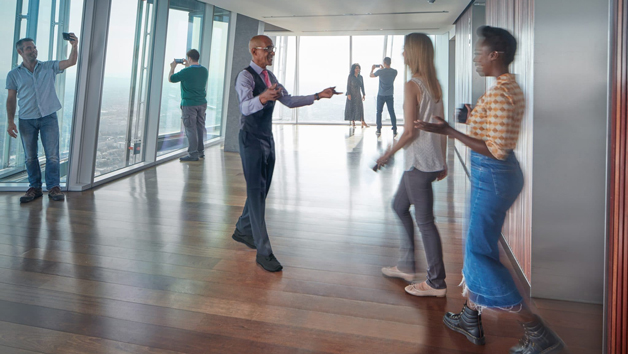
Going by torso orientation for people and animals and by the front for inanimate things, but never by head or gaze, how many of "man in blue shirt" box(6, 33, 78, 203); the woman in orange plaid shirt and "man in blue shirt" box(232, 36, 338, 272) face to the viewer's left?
1

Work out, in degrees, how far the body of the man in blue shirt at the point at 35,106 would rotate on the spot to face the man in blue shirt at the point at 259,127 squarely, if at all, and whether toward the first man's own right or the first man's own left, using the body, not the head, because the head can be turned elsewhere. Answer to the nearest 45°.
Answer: approximately 45° to the first man's own left

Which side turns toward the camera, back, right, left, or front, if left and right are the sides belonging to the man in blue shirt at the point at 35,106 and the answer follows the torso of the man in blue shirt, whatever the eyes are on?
front

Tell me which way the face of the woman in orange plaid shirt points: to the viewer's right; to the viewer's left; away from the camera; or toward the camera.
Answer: to the viewer's left

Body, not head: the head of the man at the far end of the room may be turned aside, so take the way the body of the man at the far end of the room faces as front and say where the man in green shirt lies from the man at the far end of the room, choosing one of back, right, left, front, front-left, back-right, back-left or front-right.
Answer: left

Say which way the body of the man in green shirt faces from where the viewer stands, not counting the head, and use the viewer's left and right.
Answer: facing away from the viewer and to the left of the viewer

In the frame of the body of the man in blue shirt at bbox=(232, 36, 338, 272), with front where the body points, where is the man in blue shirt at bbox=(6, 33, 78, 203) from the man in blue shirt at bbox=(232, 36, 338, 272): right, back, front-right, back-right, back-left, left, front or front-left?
back

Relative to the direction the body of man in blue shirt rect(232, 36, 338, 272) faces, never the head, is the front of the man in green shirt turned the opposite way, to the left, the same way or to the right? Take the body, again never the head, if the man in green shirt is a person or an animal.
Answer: the opposite way

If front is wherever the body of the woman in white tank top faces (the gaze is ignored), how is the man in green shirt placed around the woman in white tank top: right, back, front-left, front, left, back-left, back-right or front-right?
front

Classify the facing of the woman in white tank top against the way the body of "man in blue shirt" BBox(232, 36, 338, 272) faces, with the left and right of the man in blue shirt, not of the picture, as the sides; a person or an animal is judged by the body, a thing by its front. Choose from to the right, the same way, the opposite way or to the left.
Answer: the opposite way

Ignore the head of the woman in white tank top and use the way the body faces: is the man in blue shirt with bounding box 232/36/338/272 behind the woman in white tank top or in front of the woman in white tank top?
in front

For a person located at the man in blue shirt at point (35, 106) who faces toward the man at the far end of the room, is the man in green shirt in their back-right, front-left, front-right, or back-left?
front-left

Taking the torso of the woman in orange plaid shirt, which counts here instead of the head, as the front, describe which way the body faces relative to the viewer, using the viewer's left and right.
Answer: facing to the left of the viewer
